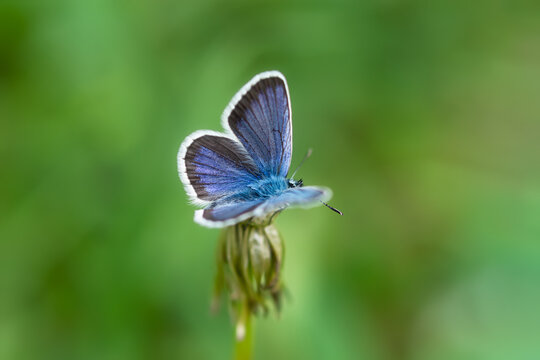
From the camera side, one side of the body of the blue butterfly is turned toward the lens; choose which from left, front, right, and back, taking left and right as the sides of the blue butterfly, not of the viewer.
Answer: right
